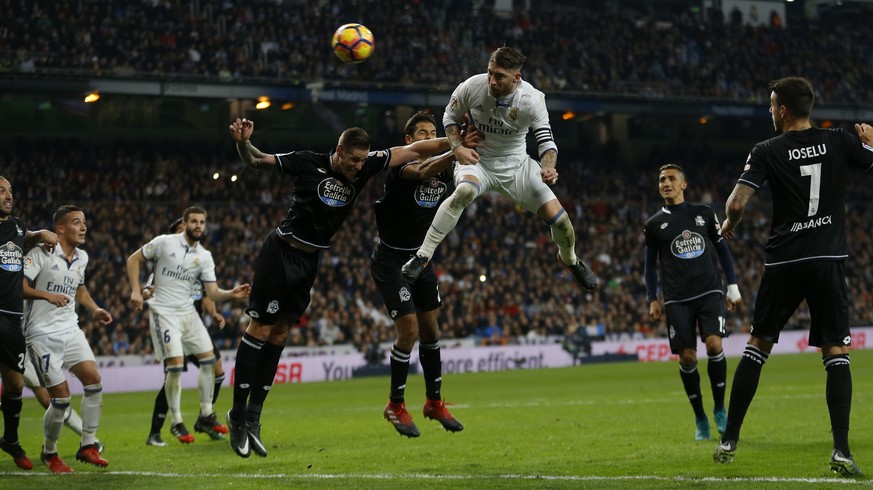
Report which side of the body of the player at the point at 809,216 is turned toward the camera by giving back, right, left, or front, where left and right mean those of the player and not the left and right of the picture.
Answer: back

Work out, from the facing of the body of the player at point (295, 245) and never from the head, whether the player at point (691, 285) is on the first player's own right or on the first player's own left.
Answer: on the first player's own left

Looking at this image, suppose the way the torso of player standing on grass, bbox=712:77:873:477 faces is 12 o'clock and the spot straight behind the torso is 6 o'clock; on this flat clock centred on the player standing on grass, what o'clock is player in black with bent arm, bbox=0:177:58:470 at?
The player in black with bent arm is roughly at 9 o'clock from the player standing on grass.

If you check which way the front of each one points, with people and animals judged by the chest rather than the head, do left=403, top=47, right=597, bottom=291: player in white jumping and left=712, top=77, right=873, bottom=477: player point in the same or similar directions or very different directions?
very different directions

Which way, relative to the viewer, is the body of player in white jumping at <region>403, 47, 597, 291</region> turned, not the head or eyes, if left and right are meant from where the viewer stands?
facing the viewer

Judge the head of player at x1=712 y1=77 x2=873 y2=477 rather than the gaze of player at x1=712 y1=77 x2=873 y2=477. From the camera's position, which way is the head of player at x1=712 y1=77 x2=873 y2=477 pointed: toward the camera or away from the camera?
away from the camera

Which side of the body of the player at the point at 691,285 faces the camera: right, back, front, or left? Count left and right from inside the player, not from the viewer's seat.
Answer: front

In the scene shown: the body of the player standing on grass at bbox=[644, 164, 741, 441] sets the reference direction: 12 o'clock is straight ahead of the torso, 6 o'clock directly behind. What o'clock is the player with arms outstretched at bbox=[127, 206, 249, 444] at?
The player with arms outstretched is roughly at 3 o'clock from the player standing on grass.

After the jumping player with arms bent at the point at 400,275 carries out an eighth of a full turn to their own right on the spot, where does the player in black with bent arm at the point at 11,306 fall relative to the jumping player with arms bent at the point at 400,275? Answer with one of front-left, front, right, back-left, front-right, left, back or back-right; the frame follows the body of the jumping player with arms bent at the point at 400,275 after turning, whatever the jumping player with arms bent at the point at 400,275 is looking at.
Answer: right

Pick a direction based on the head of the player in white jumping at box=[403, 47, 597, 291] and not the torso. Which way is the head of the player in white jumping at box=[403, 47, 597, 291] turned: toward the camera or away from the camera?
toward the camera

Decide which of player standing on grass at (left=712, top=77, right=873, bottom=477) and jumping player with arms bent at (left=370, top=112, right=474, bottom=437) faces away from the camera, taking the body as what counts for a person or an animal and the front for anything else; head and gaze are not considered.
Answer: the player standing on grass

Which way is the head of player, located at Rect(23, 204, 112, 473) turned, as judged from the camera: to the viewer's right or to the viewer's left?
to the viewer's right
